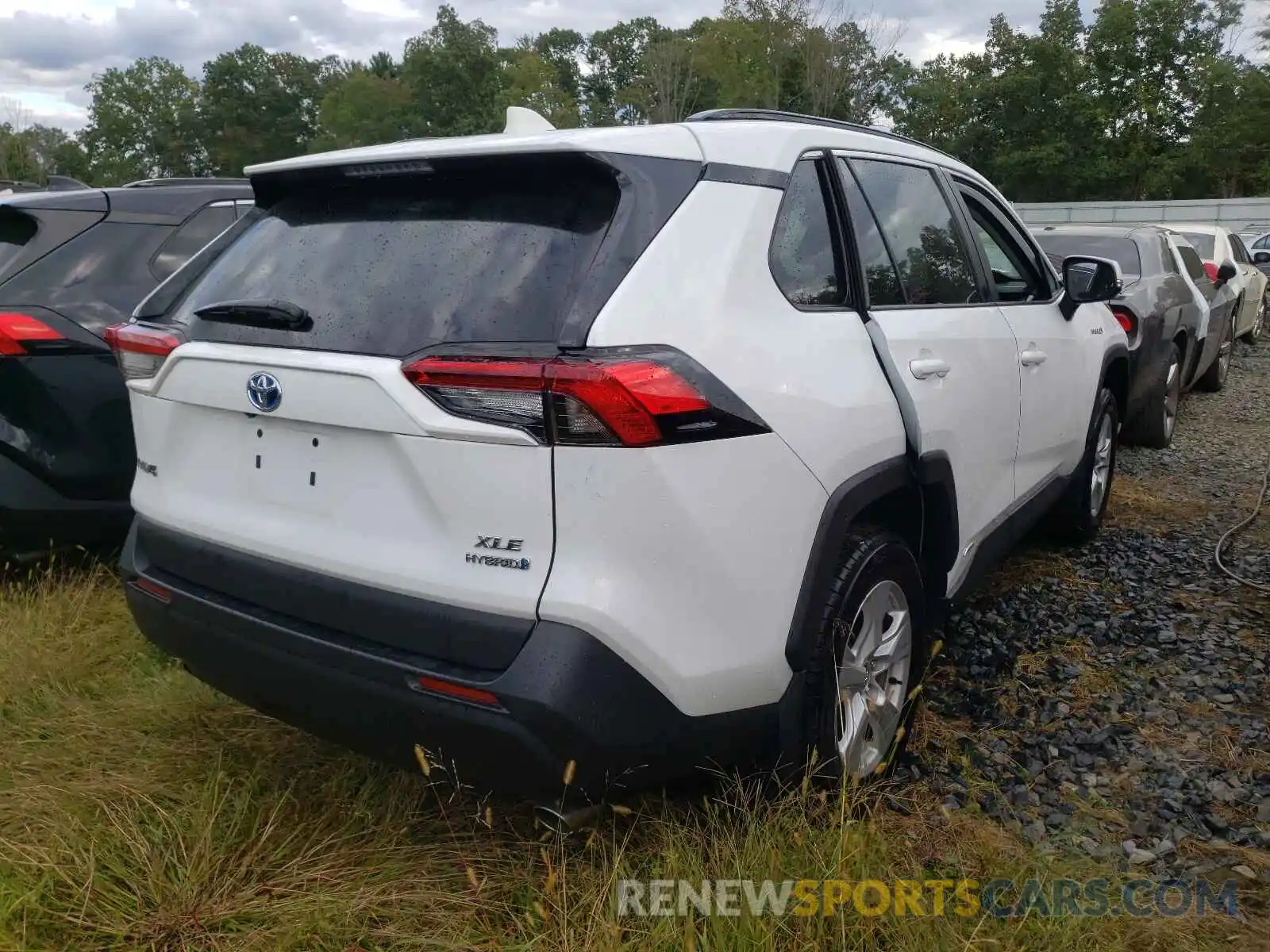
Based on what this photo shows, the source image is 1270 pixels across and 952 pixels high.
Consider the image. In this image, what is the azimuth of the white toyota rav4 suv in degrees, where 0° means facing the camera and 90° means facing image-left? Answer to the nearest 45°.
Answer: approximately 225°

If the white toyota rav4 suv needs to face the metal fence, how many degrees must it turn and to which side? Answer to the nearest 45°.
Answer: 0° — it already faces it

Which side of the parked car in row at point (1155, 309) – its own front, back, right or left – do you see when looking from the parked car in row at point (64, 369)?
back

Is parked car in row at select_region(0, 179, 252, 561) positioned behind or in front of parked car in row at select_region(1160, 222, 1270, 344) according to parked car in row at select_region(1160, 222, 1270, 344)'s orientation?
behind

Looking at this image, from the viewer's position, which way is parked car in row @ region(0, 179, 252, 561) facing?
facing away from the viewer and to the right of the viewer

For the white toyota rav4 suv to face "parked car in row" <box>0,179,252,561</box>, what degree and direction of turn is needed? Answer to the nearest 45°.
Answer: approximately 90° to its left

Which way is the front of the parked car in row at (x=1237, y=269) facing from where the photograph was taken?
facing away from the viewer and to the right of the viewer

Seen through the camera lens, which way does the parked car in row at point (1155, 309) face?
facing away from the viewer and to the right of the viewer
